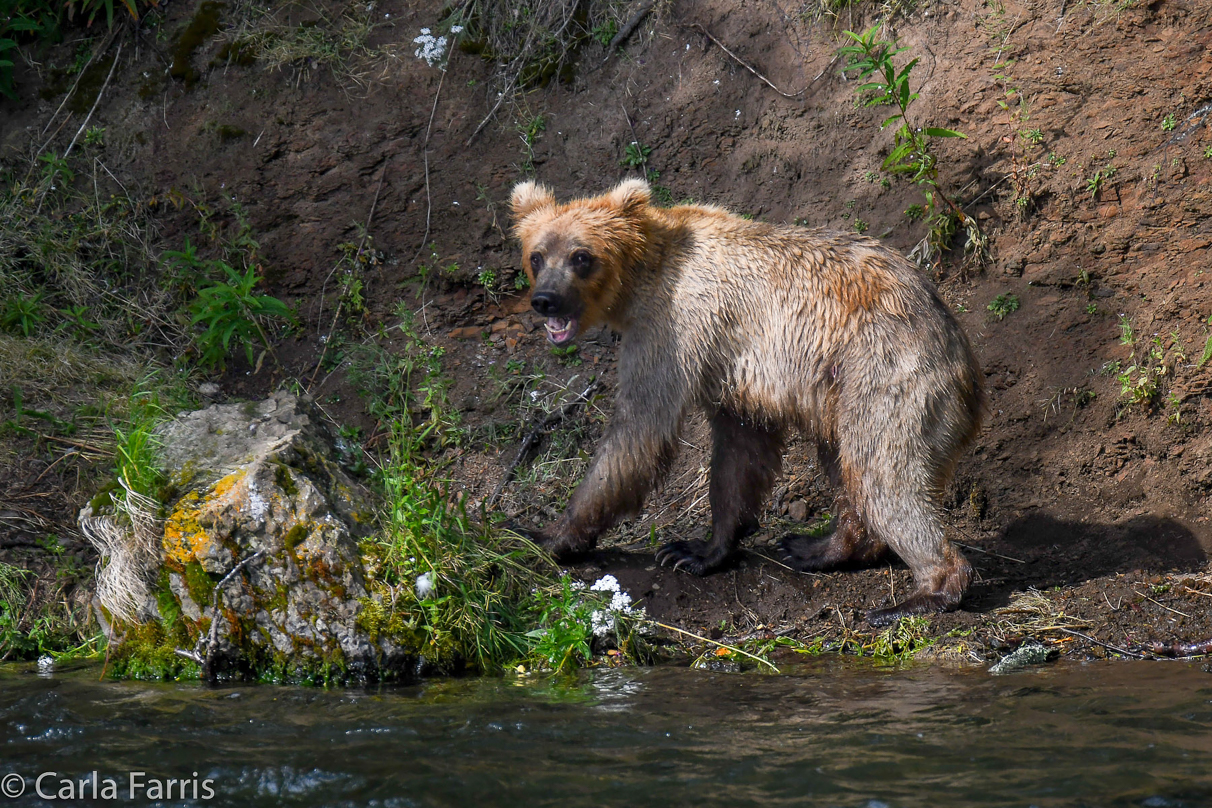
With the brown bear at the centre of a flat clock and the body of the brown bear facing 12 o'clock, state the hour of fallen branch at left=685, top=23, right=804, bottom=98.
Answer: The fallen branch is roughly at 3 o'clock from the brown bear.

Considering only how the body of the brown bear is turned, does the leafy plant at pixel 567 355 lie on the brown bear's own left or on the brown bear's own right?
on the brown bear's own right

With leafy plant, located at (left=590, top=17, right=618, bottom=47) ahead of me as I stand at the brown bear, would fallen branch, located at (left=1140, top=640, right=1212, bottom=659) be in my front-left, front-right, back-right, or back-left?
back-right

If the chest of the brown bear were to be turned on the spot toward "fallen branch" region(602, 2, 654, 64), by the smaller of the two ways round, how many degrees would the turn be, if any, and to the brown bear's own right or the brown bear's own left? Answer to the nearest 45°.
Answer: approximately 90° to the brown bear's own right

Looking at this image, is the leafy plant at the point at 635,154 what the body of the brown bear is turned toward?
no

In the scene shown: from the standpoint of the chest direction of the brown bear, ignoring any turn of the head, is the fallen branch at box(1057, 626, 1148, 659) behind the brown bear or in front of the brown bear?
behind

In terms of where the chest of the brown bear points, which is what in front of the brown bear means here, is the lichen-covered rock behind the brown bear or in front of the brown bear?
in front

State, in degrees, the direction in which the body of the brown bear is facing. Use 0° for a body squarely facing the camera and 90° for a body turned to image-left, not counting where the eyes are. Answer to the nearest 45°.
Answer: approximately 90°

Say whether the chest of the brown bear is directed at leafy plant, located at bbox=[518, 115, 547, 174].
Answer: no

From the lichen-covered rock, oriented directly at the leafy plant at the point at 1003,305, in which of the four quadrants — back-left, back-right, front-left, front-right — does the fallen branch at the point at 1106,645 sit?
front-right

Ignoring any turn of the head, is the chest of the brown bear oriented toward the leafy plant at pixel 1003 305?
no
